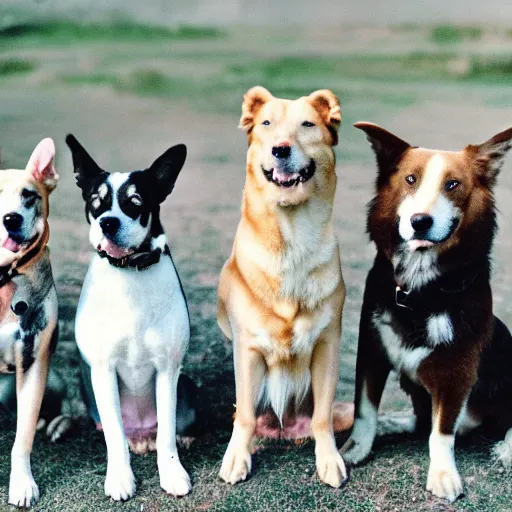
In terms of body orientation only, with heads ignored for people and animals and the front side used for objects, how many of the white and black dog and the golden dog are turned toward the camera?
2

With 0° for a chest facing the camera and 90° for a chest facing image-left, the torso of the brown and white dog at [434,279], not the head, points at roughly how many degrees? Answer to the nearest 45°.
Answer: approximately 45°

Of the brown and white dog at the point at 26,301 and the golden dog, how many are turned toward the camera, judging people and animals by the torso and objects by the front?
2

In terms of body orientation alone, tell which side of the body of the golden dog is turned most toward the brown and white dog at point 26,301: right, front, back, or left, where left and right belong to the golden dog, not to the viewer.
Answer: right

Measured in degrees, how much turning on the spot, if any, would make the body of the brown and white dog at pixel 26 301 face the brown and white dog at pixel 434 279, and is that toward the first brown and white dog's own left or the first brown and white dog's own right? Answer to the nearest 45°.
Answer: approximately 90° to the first brown and white dog's own left

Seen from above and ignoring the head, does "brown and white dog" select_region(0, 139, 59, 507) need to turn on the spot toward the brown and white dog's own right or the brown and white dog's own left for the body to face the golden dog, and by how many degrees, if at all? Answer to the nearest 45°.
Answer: approximately 90° to the brown and white dog's own left
